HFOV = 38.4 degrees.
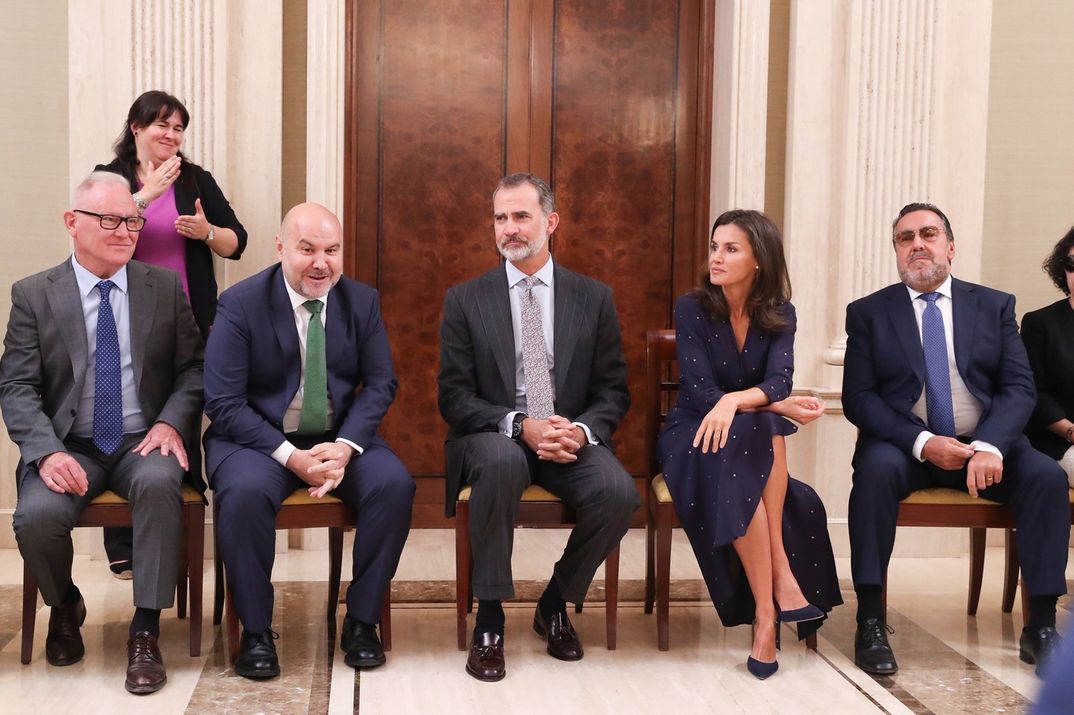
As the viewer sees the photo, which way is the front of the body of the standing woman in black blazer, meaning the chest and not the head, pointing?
toward the camera

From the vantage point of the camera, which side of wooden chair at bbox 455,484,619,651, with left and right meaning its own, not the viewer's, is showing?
front

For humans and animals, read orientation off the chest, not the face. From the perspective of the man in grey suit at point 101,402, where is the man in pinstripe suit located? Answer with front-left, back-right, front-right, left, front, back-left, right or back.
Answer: left

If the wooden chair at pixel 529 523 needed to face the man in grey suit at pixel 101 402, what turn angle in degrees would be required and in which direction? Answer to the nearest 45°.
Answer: approximately 90° to its right

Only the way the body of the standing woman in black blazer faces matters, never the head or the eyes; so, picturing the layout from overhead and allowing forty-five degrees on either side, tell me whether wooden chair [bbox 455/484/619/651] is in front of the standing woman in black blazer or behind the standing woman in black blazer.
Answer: in front

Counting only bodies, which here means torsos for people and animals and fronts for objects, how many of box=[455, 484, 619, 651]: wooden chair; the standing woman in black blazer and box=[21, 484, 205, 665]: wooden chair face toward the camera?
3

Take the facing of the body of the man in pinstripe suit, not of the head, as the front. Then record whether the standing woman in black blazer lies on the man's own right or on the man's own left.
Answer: on the man's own right

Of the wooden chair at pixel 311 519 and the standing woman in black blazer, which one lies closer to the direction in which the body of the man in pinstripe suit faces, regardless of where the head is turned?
the wooden chair

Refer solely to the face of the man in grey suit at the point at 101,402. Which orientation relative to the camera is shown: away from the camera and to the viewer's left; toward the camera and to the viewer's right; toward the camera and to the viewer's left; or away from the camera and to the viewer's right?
toward the camera and to the viewer's right

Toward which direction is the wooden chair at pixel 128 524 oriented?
toward the camera

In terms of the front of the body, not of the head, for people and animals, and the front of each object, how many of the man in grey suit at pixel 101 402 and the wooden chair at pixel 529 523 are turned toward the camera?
2

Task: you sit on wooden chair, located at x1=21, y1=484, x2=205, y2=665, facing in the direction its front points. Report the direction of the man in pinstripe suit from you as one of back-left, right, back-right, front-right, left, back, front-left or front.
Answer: left
